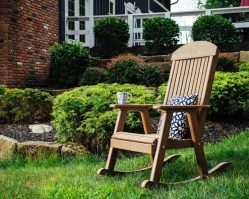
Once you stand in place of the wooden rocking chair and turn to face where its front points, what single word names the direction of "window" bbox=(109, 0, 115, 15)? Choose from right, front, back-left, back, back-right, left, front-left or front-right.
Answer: back-right

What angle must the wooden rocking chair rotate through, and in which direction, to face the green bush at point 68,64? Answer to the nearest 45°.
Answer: approximately 135° to its right

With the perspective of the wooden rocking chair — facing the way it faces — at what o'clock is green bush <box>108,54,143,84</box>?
The green bush is roughly at 4 o'clock from the wooden rocking chair.

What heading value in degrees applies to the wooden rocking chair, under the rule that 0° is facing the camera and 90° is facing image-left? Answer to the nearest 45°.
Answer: approximately 45°

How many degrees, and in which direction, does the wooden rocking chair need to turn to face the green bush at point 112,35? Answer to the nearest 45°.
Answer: approximately 135° to its right

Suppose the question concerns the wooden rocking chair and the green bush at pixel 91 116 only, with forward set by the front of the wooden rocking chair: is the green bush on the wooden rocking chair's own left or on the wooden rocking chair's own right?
on the wooden rocking chair's own right

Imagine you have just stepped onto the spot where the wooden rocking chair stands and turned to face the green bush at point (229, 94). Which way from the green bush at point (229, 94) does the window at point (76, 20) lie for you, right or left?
left

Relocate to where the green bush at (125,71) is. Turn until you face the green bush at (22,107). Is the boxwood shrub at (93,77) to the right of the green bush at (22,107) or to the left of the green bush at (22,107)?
right

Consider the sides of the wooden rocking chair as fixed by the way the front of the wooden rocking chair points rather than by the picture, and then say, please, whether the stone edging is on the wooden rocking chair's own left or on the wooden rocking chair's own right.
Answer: on the wooden rocking chair's own right

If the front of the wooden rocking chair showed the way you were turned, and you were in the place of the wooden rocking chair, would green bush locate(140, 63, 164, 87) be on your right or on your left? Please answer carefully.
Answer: on your right
